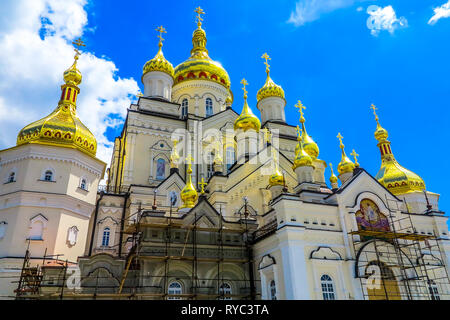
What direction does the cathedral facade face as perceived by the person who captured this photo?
facing the viewer and to the right of the viewer
